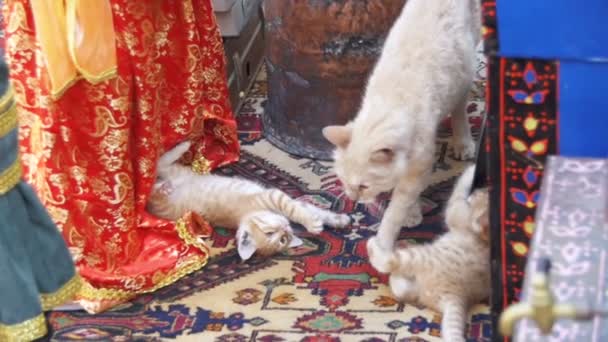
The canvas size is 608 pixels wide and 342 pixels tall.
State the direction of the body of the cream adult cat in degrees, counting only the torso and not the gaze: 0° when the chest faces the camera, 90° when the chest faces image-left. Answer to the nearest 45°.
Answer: approximately 45°

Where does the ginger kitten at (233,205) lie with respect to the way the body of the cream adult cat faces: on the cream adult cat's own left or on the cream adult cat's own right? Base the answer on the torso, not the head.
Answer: on the cream adult cat's own right

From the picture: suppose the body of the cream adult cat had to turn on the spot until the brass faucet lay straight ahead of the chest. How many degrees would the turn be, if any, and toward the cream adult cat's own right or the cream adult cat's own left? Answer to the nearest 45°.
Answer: approximately 45° to the cream adult cat's own left

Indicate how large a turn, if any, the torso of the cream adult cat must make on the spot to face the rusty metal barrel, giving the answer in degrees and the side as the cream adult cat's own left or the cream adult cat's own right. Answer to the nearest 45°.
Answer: approximately 90° to the cream adult cat's own right
